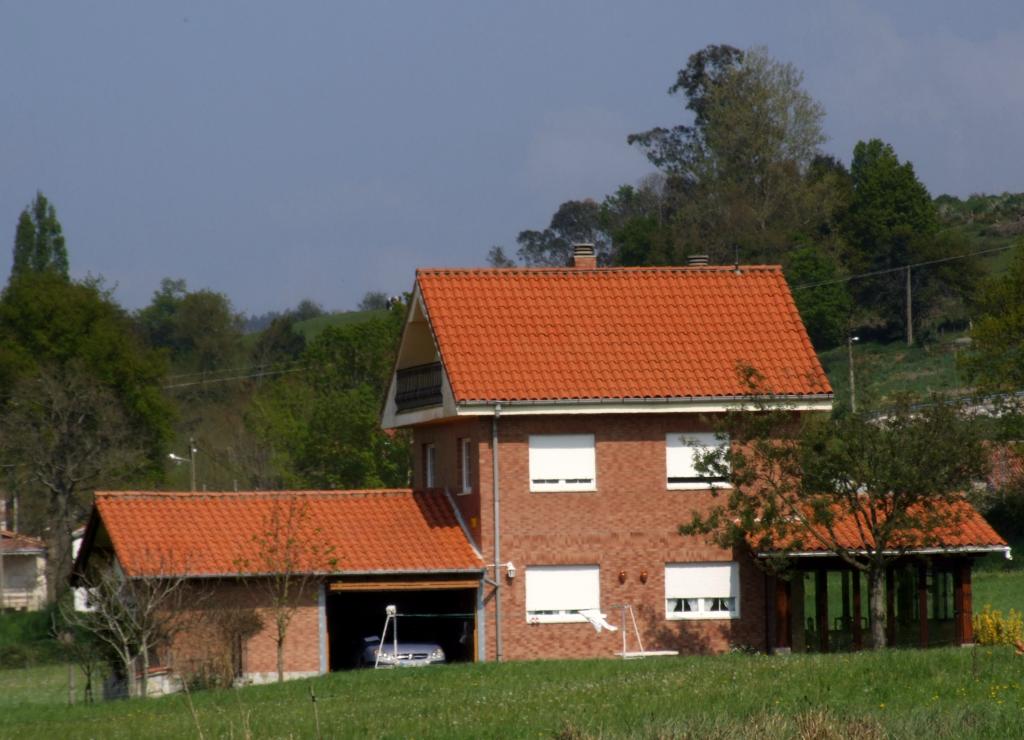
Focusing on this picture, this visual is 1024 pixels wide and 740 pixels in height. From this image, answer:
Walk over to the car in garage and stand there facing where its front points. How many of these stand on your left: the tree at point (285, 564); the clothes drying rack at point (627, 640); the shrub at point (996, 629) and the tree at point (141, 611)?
2

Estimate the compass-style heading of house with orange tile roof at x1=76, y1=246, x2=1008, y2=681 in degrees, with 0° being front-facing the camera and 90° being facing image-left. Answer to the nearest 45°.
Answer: approximately 0°

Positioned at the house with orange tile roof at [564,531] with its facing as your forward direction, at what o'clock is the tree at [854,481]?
The tree is roughly at 10 o'clock from the house with orange tile roof.

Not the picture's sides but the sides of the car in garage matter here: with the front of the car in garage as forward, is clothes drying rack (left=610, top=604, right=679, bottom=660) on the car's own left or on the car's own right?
on the car's own left

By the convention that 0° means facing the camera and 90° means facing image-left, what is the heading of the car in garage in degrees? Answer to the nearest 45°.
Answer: approximately 0°
